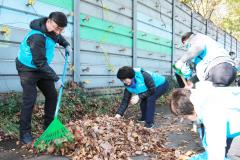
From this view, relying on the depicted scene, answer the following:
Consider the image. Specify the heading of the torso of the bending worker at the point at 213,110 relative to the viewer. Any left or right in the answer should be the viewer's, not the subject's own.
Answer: facing to the left of the viewer

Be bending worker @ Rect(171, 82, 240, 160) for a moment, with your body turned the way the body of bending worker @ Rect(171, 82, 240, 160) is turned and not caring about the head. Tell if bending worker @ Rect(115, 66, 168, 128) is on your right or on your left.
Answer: on your right

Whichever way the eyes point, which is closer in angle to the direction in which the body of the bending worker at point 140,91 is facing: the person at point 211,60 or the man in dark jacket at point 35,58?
the man in dark jacket

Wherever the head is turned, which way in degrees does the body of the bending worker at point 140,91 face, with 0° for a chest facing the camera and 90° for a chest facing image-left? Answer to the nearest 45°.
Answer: approximately 45°
